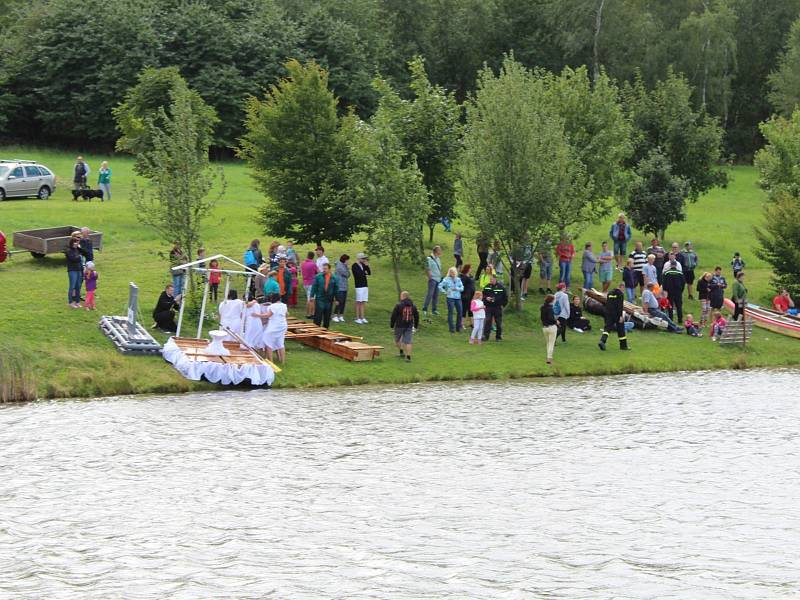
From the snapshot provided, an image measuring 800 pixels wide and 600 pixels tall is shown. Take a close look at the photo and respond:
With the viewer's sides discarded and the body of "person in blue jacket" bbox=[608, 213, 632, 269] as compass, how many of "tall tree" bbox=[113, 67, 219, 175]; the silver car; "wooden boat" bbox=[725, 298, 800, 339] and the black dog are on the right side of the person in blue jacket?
3

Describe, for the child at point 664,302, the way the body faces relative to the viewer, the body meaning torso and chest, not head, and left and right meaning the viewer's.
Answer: facing the viewer and to the left of the viewer

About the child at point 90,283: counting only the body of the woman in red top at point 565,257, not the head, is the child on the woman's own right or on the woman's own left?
on the woman's own right

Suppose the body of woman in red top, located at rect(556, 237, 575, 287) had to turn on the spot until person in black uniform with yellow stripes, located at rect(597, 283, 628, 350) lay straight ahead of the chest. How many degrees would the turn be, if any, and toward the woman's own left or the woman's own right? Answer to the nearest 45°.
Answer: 0° — they already face them

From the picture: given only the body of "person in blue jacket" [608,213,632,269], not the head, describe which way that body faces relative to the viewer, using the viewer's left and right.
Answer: facing the viewer

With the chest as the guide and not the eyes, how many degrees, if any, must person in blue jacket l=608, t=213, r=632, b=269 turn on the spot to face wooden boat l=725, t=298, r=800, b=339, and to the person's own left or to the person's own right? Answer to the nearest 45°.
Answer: approximately 45° to the person's own left

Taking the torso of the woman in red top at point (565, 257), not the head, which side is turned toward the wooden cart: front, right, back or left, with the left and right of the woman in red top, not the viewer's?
right

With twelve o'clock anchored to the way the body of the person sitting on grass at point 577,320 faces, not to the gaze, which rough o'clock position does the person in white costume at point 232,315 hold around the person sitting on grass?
The person in white costume is roughly at 3 o'clock from the person sitting on grass.

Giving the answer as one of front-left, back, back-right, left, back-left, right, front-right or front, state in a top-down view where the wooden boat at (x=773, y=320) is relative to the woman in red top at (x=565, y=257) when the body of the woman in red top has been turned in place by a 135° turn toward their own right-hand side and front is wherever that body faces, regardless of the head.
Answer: back-right

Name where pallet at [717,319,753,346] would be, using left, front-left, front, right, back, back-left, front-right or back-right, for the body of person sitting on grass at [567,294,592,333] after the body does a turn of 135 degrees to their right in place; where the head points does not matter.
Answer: back

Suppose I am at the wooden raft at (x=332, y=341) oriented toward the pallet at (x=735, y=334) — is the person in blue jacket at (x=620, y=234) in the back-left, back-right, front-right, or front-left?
front-left

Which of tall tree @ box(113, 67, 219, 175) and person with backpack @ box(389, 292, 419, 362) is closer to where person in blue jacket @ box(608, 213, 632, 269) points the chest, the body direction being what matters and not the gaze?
the person with backpack

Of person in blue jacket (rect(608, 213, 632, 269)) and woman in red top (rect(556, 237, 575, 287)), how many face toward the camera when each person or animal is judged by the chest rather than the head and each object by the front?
2
